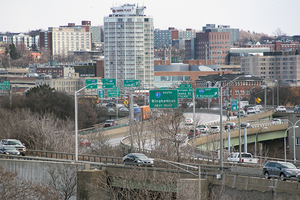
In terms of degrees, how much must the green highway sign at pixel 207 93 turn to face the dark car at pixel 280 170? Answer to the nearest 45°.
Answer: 0° — it already faces it

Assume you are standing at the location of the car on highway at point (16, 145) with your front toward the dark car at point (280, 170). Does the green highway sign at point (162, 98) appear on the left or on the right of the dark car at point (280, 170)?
left

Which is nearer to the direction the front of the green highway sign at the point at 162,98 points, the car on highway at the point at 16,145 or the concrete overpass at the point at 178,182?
the concrete overpass

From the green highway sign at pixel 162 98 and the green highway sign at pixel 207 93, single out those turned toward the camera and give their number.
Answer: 2

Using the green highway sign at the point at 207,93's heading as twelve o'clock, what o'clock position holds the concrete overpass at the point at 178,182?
The concrete overpass is roughly at 12 o'clock from the green highway sign.

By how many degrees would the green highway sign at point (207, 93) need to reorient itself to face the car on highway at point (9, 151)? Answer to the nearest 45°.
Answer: approximately 45° to its right

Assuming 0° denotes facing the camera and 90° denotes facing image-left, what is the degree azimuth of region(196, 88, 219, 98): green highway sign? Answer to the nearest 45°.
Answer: approximately 0°

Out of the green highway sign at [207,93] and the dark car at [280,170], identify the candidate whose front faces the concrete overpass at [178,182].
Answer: the green highway sign
